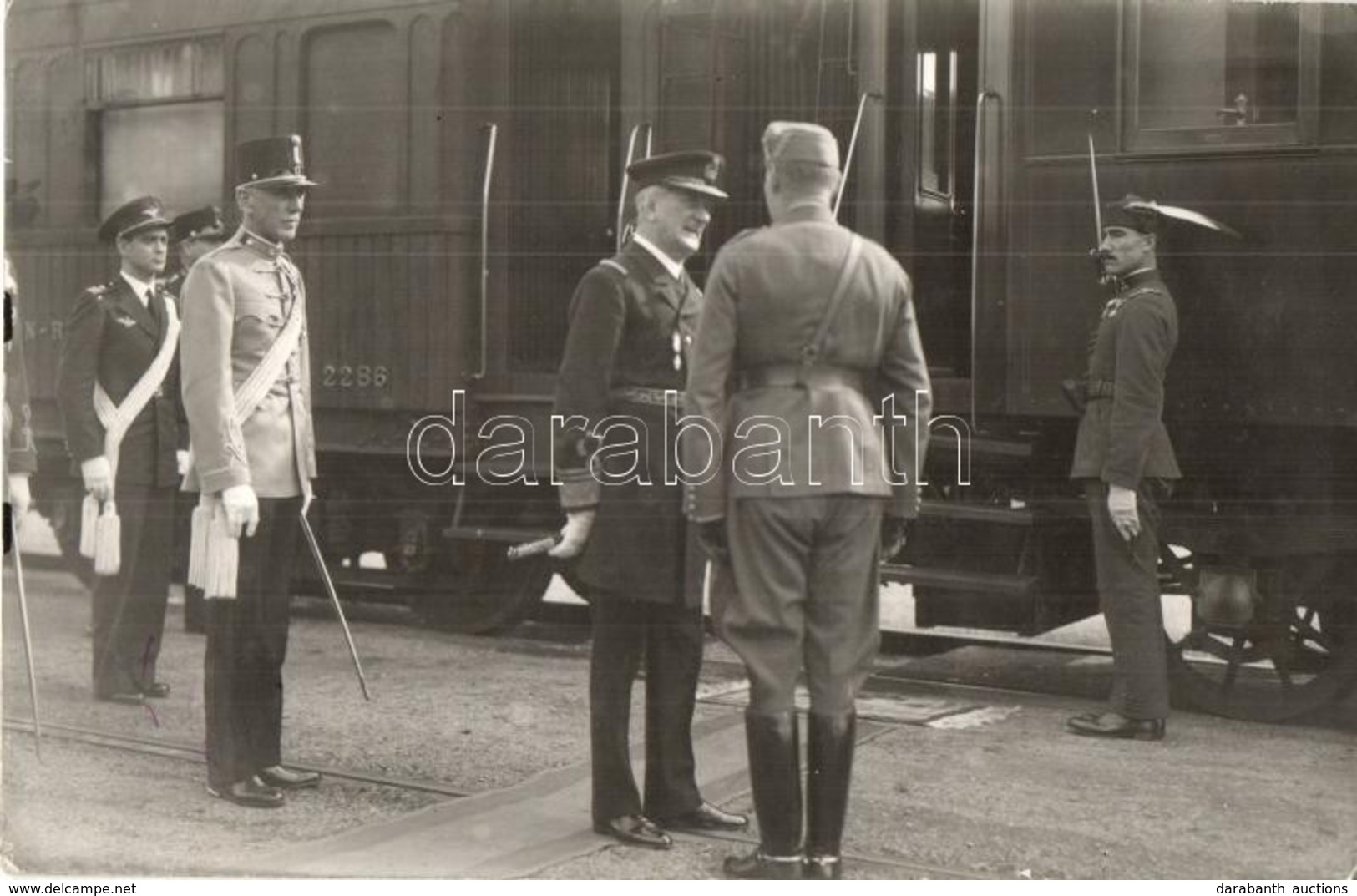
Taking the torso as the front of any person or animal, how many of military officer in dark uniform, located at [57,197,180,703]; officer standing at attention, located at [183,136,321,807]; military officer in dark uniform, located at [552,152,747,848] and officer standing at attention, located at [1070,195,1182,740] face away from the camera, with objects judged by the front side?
0

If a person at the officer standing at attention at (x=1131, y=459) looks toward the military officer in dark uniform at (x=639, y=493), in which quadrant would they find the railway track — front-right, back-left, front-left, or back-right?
front-right

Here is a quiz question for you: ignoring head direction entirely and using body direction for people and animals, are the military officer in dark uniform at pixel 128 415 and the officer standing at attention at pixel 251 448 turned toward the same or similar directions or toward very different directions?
same or similar directions

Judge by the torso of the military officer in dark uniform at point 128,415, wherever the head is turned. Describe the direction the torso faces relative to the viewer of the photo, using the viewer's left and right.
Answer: facing the viewer and to the right of the viewer

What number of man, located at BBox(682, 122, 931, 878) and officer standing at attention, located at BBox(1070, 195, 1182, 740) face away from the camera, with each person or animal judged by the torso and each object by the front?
1

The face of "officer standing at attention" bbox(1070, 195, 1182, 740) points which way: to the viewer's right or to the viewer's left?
to the viewer's left

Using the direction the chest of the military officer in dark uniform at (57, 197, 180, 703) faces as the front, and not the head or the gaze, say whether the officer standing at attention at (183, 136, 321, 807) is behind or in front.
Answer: in front

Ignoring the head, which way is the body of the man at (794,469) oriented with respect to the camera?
away from the camera

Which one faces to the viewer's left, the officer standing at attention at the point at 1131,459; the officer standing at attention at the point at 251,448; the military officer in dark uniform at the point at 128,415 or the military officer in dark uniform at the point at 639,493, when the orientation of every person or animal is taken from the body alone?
the officer standing at attention at the point at 1131,459

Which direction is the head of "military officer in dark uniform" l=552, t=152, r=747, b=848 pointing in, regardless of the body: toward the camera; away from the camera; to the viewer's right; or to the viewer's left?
to the viewer's right
